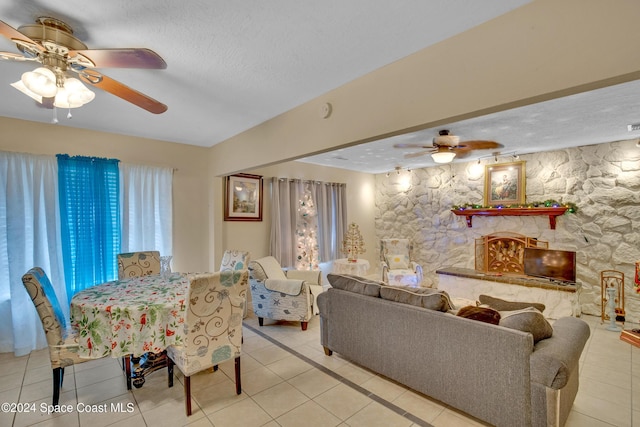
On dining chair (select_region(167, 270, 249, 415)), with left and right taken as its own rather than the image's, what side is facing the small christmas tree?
right

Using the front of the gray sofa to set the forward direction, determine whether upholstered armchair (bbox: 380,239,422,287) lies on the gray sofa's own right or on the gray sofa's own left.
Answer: on the gray sofa's own left

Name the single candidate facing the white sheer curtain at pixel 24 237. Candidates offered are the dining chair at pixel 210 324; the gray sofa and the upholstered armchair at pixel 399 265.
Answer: the dining chair

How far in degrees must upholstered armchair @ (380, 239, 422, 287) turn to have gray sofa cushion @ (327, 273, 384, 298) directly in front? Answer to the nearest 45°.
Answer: approximately 45° to its right

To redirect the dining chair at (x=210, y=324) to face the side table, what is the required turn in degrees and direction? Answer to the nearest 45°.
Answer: approximately 90° to its right

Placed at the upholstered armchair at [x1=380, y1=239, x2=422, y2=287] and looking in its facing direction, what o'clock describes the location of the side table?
The side table is roughly at 3 o'clock from the upholstered armchair.

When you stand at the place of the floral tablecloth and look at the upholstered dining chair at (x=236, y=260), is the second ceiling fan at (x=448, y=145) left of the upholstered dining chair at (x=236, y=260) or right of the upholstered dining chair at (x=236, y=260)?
right

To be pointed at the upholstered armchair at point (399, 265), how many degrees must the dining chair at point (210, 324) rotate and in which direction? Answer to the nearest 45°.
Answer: approximately 90° to its right

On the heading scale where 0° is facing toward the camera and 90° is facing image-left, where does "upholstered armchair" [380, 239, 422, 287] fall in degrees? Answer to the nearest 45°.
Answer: approximately 315°

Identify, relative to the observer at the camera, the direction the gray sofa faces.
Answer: facing away from the viewer and to the right of the viewer

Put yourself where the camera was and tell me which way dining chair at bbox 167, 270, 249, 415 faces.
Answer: facing away from the viewer and to the left of the viewer

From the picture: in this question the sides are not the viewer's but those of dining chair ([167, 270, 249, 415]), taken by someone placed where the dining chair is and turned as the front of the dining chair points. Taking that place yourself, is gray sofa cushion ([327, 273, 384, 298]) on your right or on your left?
on your right

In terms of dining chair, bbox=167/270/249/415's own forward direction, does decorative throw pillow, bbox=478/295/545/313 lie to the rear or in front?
to the rear
